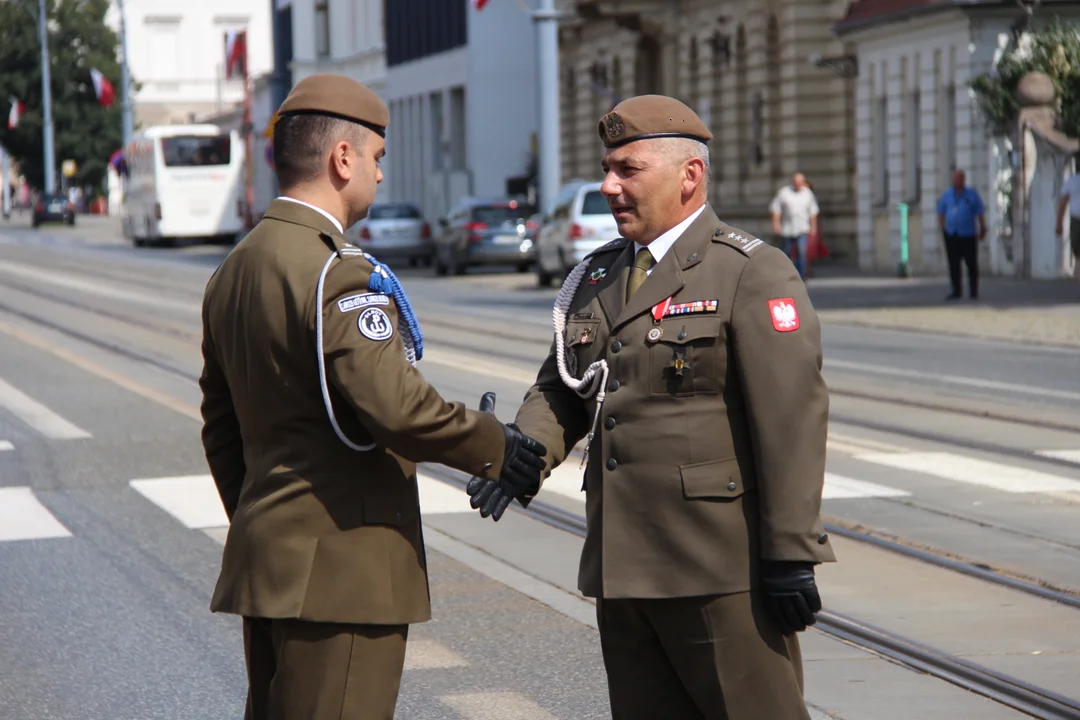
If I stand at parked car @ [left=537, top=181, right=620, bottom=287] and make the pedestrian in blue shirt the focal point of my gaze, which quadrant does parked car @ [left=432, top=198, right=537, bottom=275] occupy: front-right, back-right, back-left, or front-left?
back-left

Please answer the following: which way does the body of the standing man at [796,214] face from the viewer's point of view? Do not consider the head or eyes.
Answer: toward the camera

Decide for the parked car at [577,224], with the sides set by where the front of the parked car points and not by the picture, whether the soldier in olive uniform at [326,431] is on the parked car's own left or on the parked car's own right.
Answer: on the parked car's own left

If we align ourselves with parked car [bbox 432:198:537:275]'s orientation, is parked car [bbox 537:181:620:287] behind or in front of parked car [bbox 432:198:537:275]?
behind

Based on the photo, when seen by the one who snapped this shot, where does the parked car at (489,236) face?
facing away from the viewer and to the left of the viewer

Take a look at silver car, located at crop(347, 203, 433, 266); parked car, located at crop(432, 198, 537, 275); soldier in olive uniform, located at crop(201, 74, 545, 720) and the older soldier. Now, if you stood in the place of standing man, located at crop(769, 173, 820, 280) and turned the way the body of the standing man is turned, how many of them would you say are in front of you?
2

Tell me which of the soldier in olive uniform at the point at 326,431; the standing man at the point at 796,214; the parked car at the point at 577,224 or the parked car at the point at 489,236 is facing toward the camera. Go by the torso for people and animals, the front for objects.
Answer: the standing man

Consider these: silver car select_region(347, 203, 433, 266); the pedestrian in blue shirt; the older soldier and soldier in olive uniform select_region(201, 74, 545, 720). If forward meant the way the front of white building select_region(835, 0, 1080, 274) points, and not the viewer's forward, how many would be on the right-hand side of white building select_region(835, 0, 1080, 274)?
1

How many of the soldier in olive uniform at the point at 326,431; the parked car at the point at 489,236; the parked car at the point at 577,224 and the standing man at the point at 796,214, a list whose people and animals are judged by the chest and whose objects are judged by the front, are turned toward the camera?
1

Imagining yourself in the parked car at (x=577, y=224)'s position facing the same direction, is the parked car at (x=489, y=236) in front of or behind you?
in front

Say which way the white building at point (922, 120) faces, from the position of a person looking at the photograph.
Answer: facing the viewer and to the left of the viewer

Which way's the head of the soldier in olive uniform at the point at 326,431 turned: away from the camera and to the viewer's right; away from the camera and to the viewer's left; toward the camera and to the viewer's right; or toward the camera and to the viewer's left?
away from the camera and to the viewer's right

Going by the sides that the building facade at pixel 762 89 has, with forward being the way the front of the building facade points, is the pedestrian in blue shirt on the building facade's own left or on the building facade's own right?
on the building facade's own left

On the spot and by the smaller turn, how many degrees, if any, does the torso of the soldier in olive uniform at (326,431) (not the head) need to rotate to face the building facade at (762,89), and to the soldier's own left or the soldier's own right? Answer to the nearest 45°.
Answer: approximately 45° to the soldier's own left

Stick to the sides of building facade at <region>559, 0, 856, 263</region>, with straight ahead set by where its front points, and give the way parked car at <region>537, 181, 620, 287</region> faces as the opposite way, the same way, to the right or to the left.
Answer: to the right

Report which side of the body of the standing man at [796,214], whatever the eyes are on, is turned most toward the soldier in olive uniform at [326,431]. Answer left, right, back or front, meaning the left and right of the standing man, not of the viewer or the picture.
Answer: front

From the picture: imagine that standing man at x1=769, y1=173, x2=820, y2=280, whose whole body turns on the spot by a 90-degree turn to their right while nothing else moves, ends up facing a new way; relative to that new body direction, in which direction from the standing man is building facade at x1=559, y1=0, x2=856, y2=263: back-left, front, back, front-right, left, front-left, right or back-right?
right

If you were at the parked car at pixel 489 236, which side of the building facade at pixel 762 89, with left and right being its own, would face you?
front

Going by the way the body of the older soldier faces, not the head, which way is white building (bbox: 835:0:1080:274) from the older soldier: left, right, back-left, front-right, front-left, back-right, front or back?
back-right

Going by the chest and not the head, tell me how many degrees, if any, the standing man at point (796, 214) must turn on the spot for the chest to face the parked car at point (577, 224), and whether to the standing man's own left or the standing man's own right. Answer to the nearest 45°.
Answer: approximately 90° to the standing man's own right
